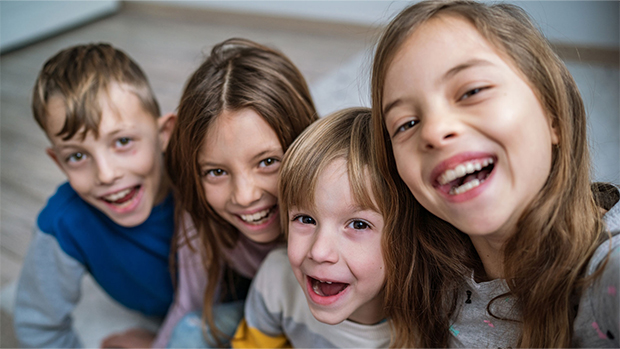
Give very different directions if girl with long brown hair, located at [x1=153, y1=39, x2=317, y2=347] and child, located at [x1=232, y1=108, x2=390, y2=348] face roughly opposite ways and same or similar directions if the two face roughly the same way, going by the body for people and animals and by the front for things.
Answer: same or similar directions

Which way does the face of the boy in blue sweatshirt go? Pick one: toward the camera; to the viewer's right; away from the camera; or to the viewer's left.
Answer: toward the camera

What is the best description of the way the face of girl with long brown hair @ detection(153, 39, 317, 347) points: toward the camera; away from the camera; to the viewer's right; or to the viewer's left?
toward the camera

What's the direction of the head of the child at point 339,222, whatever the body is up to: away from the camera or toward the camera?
toward the camera

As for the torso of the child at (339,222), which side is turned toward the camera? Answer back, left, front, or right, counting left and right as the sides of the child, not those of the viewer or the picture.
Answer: front

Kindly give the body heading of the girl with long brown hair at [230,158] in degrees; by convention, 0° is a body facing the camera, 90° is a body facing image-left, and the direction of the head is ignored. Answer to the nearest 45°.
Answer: approximately 0°

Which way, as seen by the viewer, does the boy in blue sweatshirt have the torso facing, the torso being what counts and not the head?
toward the camera
